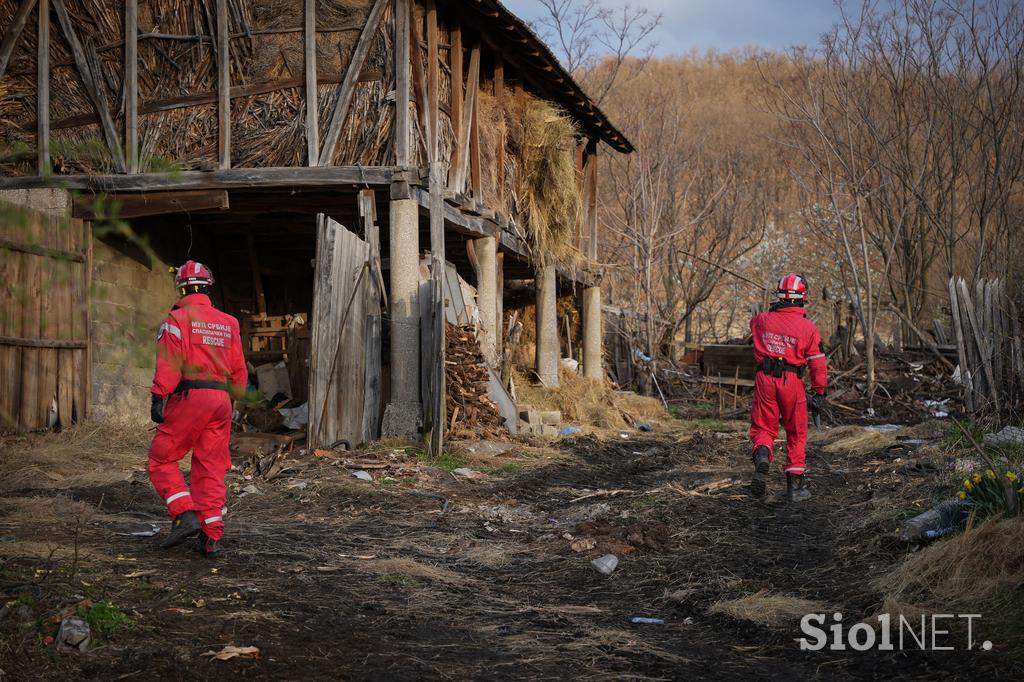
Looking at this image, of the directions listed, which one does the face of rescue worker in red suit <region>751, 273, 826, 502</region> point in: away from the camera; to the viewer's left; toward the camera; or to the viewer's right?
away from the camera

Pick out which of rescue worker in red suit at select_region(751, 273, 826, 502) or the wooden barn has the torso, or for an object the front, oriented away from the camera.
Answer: the rescue worker in red suit

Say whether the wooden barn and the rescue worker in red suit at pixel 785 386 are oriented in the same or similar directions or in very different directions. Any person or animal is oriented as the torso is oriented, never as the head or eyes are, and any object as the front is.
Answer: very different directions

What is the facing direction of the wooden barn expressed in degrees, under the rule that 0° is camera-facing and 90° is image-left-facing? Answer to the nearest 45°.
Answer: approximately 0°

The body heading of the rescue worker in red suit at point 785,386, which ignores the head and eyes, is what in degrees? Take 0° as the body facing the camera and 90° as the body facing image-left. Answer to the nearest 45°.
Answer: approximately 180°

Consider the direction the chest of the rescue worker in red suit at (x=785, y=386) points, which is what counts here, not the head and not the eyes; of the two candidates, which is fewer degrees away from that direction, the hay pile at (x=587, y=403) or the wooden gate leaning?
the hay pile

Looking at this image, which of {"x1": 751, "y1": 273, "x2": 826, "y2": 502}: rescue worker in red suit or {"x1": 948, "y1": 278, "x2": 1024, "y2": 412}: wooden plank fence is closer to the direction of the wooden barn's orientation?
the rescue worker in red suit
